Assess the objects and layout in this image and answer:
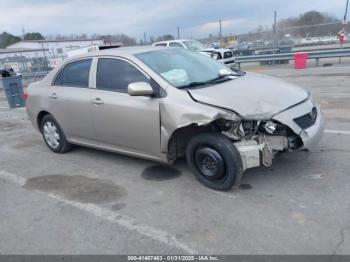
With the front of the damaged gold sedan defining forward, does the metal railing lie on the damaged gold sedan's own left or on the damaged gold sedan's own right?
on the damaged gold sedan's own left

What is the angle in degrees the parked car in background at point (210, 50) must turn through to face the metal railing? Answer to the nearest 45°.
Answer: approximately 45° to its left

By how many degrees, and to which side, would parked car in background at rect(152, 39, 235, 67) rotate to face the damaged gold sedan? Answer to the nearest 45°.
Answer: approximately 45° to its right

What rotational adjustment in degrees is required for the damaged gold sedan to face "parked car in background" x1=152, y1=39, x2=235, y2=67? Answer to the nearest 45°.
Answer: approximately 135° to its left

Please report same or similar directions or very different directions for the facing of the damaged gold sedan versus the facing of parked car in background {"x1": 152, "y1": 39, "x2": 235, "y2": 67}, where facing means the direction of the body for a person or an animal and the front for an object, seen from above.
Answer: same or similar directions

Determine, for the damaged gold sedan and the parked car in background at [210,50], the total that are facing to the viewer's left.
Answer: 0

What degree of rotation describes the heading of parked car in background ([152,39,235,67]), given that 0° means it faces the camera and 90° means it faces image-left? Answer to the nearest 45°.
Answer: approximately 315°
